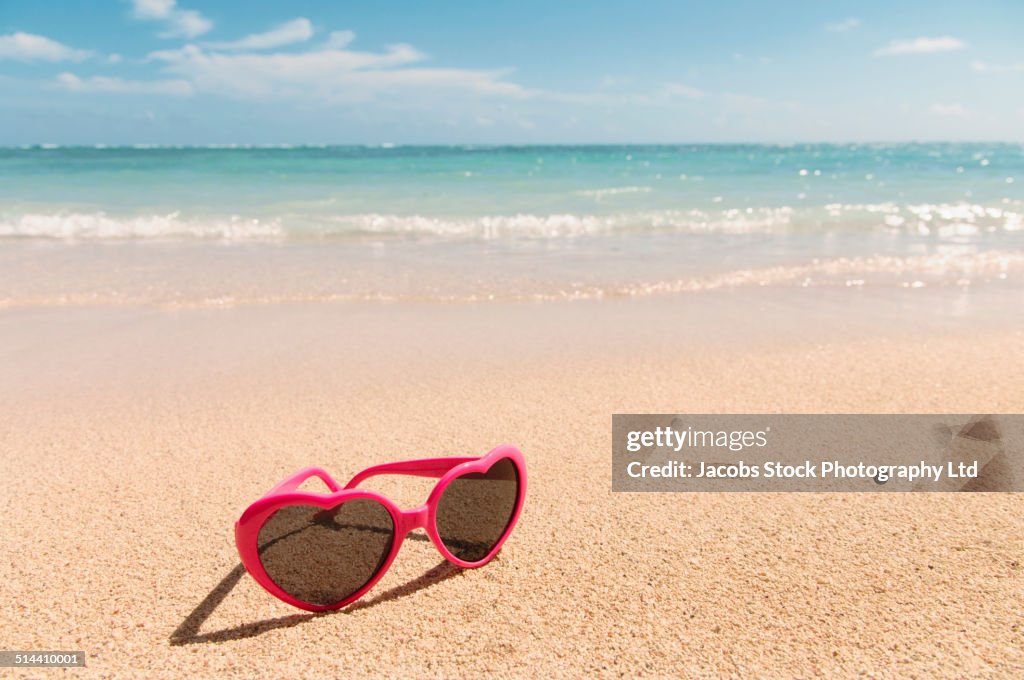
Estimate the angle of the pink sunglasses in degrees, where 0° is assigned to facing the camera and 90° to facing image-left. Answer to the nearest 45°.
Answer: approximately 315°
